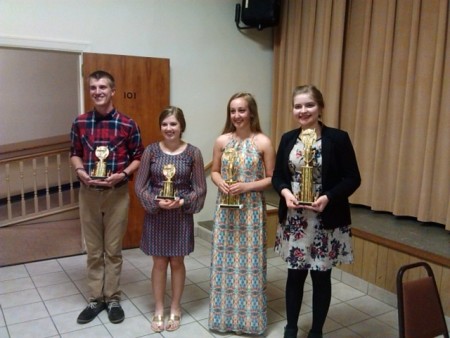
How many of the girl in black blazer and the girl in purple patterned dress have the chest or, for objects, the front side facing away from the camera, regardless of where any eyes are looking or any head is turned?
0

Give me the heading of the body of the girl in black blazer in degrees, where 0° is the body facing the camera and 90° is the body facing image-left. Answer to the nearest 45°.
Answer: approximately 45°

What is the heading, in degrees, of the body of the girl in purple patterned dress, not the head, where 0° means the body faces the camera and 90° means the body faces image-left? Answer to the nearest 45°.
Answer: approximately 0°

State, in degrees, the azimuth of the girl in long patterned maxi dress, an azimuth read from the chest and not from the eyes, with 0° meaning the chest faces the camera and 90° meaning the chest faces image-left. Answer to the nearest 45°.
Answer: approximately 45°

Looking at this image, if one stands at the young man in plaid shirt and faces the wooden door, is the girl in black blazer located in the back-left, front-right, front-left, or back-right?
back-right

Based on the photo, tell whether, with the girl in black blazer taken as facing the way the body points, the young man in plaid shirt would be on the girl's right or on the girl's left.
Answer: on the girl's right

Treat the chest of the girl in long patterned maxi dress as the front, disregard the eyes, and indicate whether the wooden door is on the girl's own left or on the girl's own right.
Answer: on the girl's own right

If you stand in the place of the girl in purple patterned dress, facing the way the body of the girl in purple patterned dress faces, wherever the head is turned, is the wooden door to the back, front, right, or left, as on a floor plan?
back

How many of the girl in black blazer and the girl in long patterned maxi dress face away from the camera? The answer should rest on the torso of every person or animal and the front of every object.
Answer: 0

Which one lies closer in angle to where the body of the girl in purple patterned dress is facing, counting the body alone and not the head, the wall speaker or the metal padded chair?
the metal padded chair
